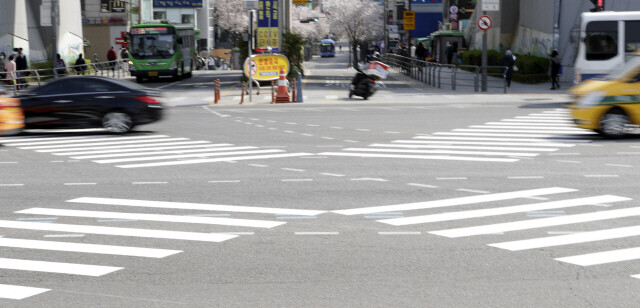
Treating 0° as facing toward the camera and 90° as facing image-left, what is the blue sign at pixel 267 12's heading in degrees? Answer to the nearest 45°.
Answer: approximately 0°

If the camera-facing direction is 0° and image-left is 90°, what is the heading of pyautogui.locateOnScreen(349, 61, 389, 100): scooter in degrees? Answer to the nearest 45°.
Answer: approximately 45°

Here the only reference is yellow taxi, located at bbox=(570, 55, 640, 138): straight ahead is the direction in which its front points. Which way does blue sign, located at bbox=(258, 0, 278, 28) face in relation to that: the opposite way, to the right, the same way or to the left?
to the left

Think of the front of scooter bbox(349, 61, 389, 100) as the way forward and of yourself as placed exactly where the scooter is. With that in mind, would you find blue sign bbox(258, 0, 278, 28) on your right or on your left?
on your right

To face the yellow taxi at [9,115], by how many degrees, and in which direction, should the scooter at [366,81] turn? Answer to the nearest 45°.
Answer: approximately 90° to its left

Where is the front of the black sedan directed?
to the viewer's left

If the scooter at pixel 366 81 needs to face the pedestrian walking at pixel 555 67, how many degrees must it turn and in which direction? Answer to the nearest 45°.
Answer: approximately 180°

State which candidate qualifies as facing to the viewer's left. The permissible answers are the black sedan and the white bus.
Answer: the black sedan

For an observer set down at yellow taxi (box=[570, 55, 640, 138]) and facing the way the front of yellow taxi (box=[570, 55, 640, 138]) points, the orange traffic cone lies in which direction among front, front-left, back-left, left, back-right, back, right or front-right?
front-right

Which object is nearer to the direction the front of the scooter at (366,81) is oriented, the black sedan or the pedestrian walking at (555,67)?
the black sedan

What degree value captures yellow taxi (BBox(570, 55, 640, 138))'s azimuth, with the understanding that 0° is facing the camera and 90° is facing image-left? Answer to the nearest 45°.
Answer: approximately 90°
